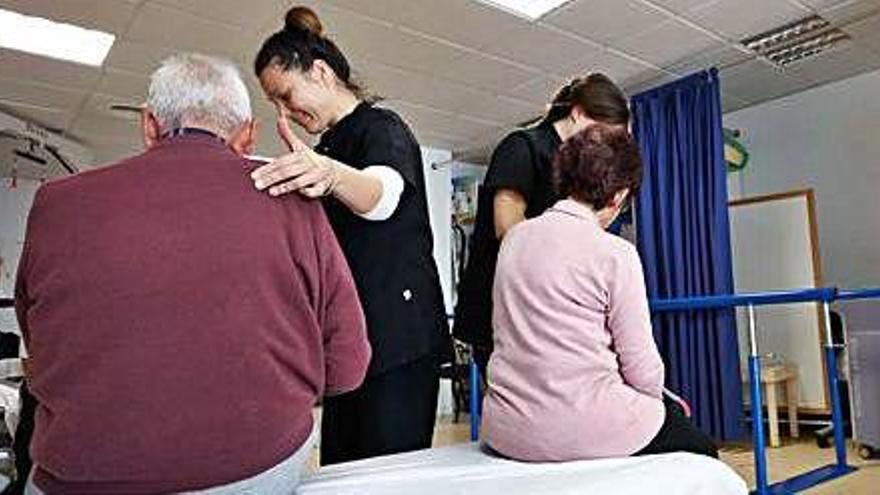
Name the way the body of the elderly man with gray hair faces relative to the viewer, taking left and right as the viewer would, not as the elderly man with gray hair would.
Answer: facing away from the viewer

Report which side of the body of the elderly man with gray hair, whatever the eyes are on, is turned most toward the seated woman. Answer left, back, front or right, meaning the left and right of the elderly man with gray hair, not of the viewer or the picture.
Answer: right

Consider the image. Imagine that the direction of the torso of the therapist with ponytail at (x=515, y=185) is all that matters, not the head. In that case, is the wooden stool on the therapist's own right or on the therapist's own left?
on the therapist's own left

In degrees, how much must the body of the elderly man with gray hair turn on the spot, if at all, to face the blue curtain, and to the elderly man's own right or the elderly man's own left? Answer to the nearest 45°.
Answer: approximately 45° to the elderly man's own right

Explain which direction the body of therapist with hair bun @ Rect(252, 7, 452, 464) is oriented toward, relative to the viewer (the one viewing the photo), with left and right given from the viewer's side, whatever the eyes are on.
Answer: facing to the left of the viewer

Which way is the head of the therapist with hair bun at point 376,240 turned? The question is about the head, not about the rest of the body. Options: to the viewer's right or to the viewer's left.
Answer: to the viewer's left
